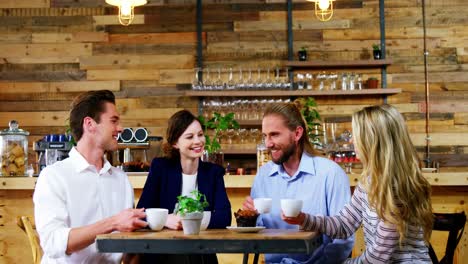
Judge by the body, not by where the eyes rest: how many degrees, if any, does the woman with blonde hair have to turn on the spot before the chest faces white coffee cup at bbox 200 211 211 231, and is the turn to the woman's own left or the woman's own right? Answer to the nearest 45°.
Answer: approximately 45° to the woman's own left

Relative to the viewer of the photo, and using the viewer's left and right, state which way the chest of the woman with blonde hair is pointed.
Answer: facing away from the viewer and to the left of the viewer

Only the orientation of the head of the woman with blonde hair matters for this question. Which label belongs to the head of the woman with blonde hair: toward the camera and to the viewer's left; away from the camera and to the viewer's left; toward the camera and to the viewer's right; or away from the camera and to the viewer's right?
away from the camera and to the viewer's left

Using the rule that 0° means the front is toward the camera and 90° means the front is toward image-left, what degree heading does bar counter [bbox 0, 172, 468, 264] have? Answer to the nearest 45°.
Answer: approximately 0°

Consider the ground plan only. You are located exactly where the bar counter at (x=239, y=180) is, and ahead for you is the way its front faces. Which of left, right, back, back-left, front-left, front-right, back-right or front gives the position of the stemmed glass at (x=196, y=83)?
back

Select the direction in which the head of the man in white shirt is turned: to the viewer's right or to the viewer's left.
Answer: to the viewer's right

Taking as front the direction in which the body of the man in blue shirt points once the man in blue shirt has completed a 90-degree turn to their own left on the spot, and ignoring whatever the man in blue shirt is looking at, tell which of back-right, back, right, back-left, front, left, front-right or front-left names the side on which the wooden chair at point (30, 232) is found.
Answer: back-right

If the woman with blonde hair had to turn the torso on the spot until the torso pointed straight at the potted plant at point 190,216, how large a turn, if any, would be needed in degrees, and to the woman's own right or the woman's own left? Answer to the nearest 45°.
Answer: approximately 45° to the woman's own left

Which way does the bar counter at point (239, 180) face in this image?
toward the camera

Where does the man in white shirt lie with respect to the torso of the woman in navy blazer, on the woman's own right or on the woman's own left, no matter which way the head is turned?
on the woman's own right

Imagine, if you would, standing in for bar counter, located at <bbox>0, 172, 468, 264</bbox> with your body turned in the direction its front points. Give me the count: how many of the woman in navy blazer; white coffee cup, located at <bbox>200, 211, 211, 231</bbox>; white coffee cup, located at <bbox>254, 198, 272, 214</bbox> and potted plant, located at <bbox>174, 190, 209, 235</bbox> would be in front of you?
4

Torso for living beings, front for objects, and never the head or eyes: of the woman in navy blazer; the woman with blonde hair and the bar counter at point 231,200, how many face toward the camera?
2

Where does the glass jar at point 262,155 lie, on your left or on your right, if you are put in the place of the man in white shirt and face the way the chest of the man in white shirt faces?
on your left

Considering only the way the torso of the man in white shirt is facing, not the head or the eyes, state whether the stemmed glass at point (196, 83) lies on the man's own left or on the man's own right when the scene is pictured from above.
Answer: on the man's own left

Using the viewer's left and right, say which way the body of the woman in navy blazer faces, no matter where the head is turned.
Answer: facing the viewer

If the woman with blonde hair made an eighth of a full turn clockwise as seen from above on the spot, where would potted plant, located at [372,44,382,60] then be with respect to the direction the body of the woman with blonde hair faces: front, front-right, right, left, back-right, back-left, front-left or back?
front

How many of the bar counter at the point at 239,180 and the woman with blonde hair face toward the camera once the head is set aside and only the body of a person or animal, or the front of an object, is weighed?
1

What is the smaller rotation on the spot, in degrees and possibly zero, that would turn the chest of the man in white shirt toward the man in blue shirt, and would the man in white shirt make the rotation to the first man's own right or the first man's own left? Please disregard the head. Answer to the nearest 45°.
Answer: approximately 45° to the first man's own left
